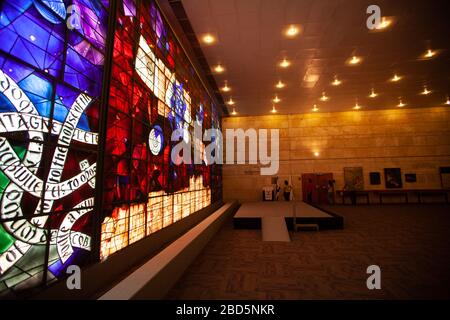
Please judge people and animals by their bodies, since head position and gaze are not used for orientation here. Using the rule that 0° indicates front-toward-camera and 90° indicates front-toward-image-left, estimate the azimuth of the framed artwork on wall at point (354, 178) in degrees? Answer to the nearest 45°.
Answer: approximately 0°

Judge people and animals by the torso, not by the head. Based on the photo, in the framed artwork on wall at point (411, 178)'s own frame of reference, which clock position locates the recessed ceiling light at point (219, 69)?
The recessed ceiling light is roughly at 1 o'clock from the framed artwork on wall.

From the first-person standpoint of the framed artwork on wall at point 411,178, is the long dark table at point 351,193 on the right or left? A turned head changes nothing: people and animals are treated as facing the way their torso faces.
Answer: on its right

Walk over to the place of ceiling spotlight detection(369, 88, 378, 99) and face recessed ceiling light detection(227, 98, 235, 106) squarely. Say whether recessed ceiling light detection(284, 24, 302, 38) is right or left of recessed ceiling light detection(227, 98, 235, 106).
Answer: left

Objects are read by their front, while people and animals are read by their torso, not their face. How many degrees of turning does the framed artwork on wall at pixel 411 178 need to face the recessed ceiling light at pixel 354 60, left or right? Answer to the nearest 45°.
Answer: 0° — it already faces it

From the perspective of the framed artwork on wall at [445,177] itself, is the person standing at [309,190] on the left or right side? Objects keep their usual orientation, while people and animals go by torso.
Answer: on its right

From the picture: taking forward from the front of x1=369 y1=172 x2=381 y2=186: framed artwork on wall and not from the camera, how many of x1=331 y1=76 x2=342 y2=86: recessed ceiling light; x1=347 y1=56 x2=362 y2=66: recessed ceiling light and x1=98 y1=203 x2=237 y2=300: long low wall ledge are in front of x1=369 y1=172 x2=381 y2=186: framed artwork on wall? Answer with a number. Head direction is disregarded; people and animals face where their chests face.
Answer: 3

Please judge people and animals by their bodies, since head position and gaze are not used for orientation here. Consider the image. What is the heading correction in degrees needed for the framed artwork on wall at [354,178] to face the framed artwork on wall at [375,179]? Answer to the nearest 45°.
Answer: approximately 135° to its left
